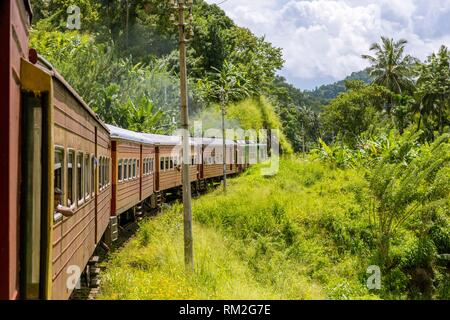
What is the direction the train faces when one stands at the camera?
facing away from the viewer and to the right of the viewer

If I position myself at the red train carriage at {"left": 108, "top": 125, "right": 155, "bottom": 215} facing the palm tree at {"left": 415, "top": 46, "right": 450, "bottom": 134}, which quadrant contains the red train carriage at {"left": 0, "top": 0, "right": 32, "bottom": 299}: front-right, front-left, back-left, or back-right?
back-right

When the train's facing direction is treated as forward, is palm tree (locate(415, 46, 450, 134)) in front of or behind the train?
in front

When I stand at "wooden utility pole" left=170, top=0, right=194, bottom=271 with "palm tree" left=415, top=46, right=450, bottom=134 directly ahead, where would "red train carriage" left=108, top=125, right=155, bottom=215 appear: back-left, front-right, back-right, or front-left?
front-left
